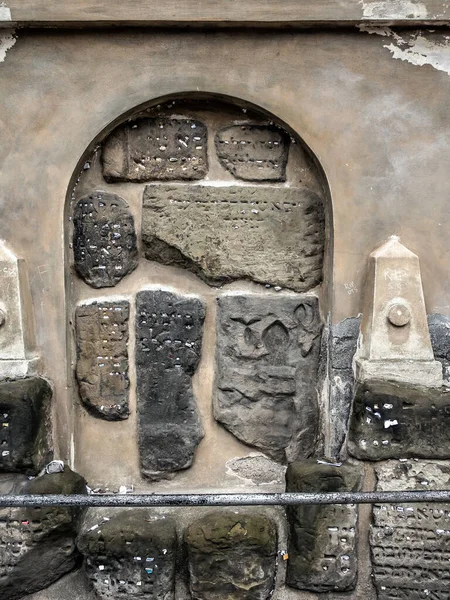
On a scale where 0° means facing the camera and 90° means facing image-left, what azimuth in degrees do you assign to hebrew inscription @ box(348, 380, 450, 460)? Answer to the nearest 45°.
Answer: approximately 0°
